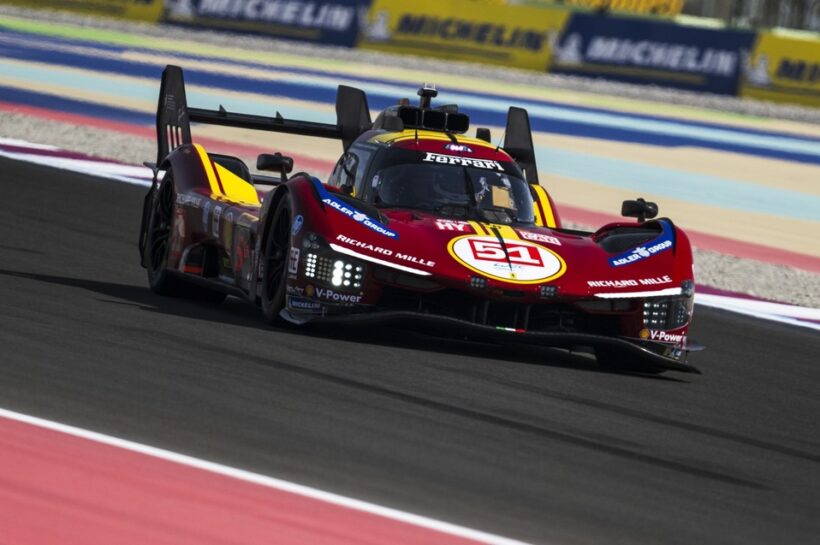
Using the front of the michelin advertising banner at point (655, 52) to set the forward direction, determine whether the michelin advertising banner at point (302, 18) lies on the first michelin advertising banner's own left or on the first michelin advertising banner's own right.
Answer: on the first michelin advertising banner's own right

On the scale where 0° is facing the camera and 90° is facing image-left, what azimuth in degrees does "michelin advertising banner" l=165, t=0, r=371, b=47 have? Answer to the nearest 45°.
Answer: approximately 0°

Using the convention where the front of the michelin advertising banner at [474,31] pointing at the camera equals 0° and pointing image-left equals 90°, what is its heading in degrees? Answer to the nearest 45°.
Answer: approximately 0°

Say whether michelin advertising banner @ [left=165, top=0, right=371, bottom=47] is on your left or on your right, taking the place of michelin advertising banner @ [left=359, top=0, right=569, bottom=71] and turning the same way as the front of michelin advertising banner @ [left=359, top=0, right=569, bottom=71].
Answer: on your right

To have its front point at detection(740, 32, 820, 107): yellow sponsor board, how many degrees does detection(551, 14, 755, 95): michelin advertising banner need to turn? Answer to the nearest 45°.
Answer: approximately 90° to its left

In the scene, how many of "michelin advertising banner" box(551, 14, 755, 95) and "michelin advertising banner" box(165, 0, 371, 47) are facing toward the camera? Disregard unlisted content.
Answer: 2

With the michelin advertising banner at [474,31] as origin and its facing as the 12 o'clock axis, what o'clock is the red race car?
The red race car is roughly at 12 o'clock from the michelin advertising banner.

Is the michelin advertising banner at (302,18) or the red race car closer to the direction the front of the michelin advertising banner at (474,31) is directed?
the red race car

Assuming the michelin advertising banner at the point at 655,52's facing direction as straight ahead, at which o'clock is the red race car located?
The red race car is roughly at 12 o'clock from the michelin advertising banner.
